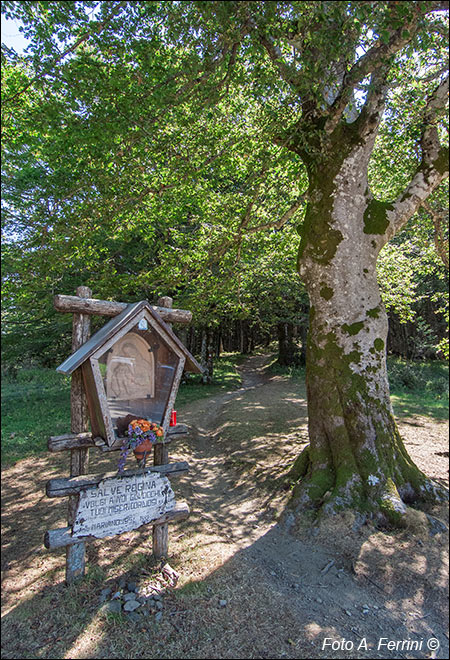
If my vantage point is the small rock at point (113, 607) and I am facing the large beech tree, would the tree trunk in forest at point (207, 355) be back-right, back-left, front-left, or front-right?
front-left

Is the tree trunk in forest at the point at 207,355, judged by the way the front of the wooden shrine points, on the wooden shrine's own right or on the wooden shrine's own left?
on the wooden shrine's own left

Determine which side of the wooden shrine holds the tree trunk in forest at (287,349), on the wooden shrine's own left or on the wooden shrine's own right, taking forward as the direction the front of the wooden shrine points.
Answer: on the wooden shrine's own left

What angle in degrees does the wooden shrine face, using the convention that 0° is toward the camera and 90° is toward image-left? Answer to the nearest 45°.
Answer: approximately 315°

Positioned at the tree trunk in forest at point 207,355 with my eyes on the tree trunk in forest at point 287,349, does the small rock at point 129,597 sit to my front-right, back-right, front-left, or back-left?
back-right
